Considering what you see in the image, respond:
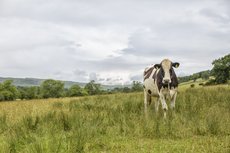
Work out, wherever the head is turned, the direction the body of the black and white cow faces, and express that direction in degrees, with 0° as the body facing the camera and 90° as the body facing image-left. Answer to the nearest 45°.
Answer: approximately 315°
